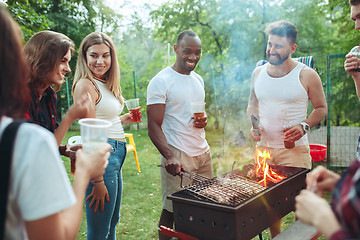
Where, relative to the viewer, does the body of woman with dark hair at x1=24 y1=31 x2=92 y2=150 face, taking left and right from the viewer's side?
facing to the right of the viewer

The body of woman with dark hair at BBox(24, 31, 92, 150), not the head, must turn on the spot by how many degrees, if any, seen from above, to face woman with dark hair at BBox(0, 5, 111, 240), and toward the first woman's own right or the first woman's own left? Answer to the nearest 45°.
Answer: approximately 90° to the first woman's own right

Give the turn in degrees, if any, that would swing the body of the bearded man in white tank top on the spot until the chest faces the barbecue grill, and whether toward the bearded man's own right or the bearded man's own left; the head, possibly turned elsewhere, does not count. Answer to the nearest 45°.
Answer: approximately 45° to the bearded man's own left

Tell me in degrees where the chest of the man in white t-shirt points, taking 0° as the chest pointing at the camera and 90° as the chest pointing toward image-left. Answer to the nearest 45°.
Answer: approximately 315°

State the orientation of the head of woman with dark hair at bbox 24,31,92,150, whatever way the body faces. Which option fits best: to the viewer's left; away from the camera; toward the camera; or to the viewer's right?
to the viewer's right

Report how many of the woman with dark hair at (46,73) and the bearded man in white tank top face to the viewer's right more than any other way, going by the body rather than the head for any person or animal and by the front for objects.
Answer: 1

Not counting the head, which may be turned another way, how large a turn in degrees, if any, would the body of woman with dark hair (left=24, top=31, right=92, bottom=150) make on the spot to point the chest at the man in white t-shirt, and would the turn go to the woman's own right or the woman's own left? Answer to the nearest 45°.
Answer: approximately 45° to the woman's own left

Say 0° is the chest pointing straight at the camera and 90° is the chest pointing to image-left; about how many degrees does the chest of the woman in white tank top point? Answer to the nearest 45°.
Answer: approximately 315°

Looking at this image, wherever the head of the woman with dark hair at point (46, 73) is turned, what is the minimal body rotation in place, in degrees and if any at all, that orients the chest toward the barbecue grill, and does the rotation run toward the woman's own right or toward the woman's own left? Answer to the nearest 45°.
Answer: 0° — they already face it

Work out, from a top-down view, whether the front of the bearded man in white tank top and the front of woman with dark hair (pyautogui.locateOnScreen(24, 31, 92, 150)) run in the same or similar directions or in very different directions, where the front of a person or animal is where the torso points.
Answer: very different directions

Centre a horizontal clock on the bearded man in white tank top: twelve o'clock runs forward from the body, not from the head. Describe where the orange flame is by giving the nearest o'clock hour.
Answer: The orange flame is roughly at 11 o'clock from the bearded man in white tank top.

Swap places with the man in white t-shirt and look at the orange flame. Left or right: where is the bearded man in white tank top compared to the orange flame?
left
